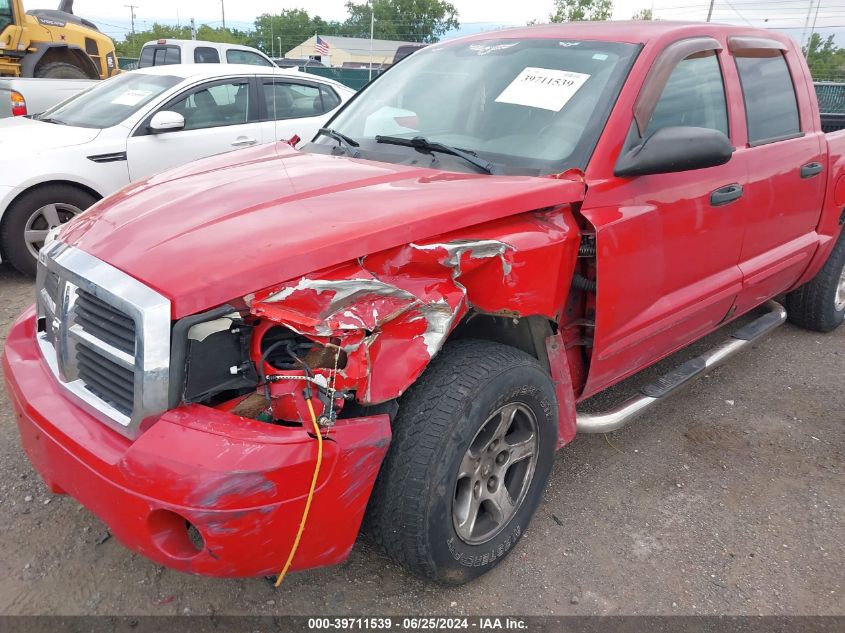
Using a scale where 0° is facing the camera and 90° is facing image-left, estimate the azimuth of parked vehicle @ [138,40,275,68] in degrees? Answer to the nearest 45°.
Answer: approximately 225°

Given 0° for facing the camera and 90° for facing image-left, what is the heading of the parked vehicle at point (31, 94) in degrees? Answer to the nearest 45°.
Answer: approximately 225°

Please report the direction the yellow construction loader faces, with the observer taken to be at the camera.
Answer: facing to the left of the viewer

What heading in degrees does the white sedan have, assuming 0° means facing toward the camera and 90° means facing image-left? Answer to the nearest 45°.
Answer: approximately 45°

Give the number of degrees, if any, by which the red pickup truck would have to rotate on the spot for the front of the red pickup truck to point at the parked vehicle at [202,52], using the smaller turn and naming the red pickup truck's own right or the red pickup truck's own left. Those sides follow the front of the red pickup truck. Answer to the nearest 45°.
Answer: approximately 135° to the red pickup truck's own right

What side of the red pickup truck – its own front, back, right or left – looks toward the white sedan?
right

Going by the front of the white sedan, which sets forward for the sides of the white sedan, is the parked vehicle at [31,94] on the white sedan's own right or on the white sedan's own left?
on the white sedan's own right

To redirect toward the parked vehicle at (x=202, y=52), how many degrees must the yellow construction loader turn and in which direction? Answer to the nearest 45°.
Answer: approximately 180°

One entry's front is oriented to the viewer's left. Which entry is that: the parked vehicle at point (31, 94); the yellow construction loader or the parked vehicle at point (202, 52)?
the yellow construction loader

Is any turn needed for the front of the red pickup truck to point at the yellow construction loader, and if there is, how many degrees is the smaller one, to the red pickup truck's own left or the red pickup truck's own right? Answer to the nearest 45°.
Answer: approximately 90° to the red pickup truck's own right

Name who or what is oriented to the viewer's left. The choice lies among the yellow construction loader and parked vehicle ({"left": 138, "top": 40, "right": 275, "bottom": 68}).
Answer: the yellow construction loader
